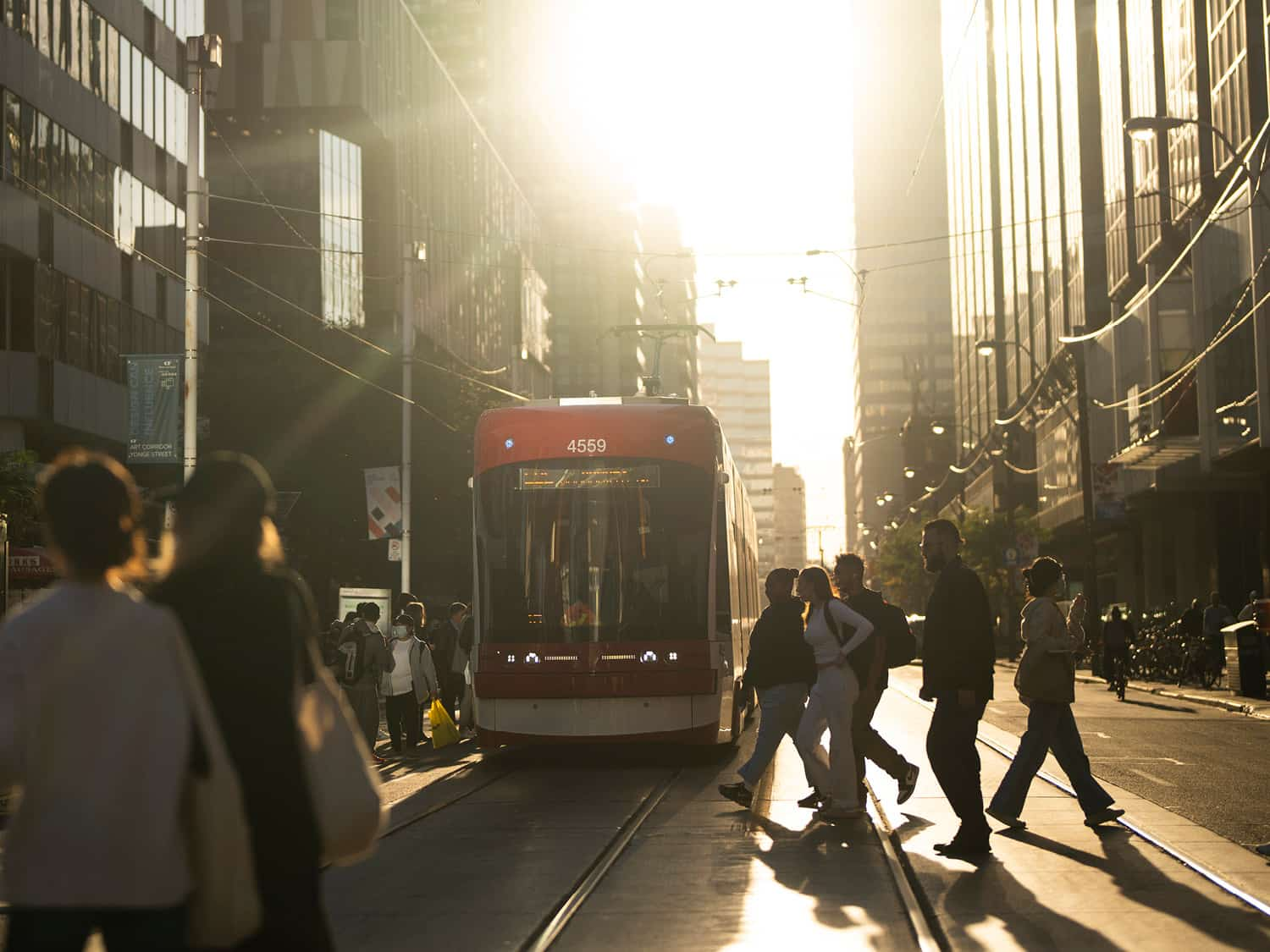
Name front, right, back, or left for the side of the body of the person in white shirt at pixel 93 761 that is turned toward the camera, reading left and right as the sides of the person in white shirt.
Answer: back

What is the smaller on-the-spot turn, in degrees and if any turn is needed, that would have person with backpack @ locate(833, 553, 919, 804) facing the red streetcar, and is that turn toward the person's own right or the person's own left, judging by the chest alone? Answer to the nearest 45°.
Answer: approximately 45° to the person's own right

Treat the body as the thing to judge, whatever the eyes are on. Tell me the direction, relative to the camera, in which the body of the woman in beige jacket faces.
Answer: to the viewer's right

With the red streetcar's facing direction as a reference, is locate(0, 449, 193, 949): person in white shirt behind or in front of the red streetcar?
in front

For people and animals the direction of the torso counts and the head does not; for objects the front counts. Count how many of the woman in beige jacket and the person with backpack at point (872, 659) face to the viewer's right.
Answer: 1

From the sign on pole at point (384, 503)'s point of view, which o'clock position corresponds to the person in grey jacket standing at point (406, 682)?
The person in grey jacket standing is roughly at 12 o'clock from the sign on pole.

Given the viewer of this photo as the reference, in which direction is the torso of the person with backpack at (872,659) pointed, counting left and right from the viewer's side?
facing to the left of the viewer

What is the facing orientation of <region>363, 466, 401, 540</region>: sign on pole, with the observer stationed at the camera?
facing the viewer

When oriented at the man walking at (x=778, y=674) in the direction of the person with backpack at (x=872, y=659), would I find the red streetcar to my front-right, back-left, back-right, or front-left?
back-left

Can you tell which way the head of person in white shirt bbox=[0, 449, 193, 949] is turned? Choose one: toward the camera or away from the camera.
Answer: away from the camera
